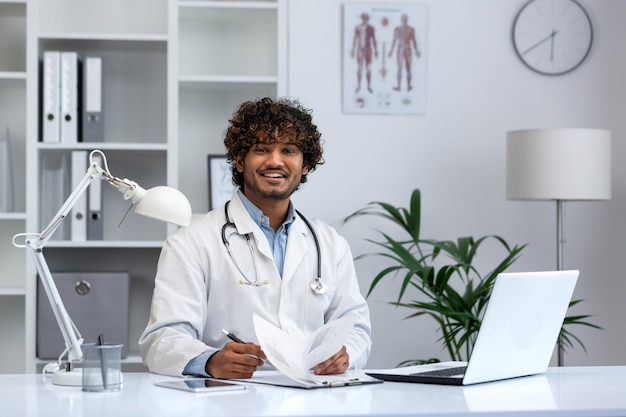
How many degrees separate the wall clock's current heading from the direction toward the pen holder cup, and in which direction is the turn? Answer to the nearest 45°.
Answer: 0° — it already faces it

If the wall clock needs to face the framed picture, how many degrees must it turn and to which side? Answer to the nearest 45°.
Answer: approximately 45° to its right

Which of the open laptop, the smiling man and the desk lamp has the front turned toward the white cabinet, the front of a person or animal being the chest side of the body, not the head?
the open laptop

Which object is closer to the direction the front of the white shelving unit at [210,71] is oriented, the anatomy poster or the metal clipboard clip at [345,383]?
the metal clipboard clip

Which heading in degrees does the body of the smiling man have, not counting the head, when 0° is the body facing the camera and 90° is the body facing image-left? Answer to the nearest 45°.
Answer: approximately 0°

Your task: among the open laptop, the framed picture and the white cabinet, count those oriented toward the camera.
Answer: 2

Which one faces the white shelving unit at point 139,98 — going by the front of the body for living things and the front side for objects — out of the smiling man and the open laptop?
the open laptop

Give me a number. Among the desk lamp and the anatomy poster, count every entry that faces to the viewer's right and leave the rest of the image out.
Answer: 1

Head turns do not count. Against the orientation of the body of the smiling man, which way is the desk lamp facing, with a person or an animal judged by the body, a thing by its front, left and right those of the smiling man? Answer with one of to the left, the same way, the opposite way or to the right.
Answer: to the left

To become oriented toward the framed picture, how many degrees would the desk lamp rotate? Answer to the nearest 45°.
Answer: approximately 90° to its left

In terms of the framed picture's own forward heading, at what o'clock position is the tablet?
The tablet is roughly at 12 o'clock from the framed picture.

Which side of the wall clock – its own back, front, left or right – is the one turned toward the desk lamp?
front
